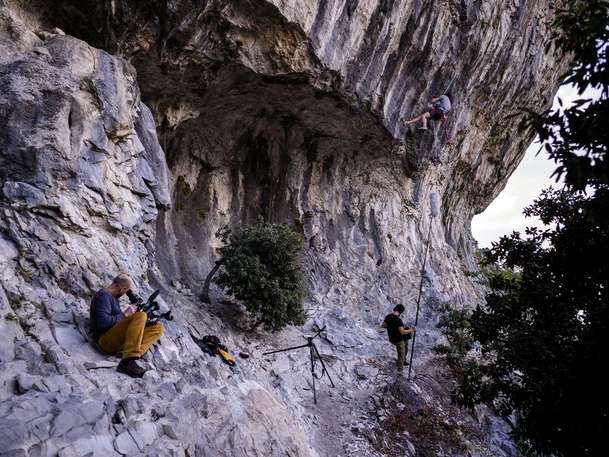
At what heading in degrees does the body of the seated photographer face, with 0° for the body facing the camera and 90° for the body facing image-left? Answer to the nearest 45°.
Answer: approximately 270°

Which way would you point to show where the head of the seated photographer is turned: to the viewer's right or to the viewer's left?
to the viewer's right

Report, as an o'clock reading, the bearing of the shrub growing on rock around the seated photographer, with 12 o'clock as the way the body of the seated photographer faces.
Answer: The shrub growing on rock is roughly at 10 o'clock from the seated photographer.
